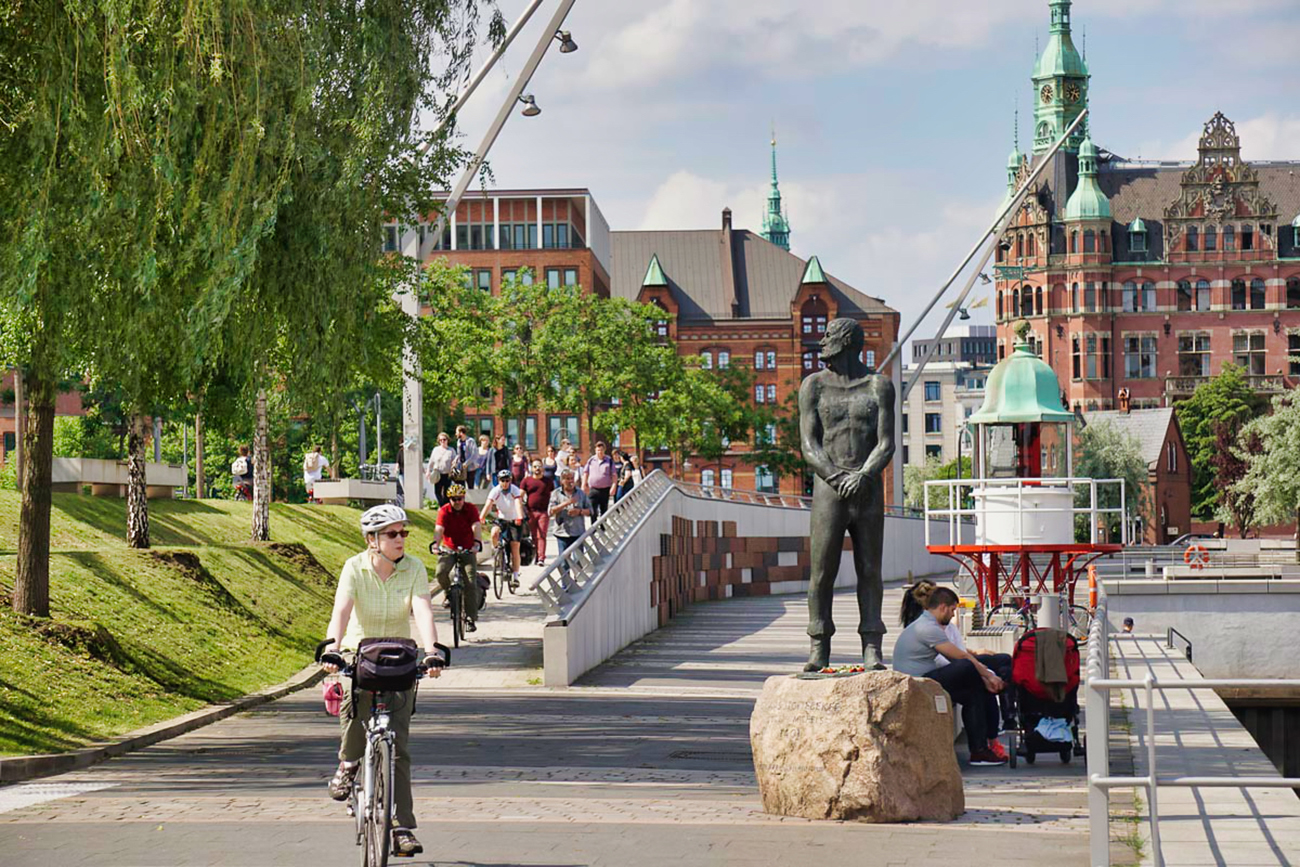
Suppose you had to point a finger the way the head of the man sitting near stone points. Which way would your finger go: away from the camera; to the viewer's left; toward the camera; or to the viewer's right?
to the viewer's right

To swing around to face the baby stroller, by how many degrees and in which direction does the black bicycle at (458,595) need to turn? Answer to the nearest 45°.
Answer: approximately 45° to its left

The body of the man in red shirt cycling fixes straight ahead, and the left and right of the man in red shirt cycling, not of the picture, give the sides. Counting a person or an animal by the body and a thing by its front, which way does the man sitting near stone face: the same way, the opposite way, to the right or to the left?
to the left

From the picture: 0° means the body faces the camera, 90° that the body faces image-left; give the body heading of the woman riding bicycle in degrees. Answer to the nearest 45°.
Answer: approximately 0°

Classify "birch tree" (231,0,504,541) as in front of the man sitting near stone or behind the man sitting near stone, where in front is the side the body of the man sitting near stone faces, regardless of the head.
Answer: behind

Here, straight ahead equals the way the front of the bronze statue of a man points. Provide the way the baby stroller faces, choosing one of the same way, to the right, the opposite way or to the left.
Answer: the opposite way

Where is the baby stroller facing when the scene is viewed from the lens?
facing away from the viewer

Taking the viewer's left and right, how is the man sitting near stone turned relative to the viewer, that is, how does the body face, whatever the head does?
facing to the right of the viewer
